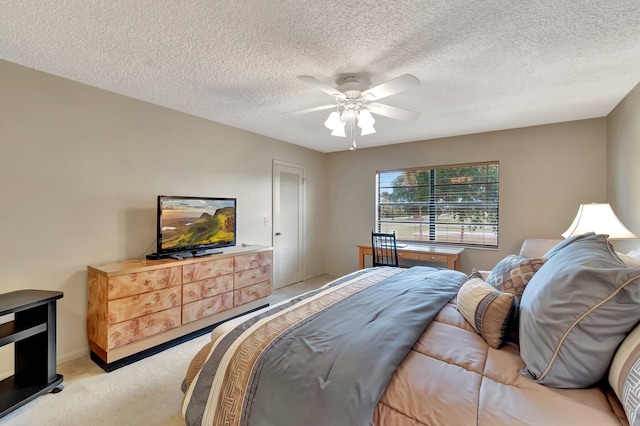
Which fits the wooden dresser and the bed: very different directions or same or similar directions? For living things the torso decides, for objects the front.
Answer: very different directions

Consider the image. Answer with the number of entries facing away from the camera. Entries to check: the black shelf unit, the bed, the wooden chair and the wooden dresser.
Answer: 1

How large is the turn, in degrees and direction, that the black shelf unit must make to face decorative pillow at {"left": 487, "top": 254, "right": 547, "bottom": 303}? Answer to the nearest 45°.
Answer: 0° — it already faces it

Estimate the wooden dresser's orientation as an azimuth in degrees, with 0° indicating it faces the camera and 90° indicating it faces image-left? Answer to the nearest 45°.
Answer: approximately 315°

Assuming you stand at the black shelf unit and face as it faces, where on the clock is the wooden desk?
The wooden desk is roughly at 11 o'clock from the black shelf unit.

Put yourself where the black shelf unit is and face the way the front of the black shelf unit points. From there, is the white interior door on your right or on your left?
on your left

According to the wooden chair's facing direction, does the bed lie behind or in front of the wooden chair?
behind

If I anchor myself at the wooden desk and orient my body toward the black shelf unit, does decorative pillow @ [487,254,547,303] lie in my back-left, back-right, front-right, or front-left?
front-left

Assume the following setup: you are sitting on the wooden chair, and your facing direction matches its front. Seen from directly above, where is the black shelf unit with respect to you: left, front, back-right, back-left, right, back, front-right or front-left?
back-left

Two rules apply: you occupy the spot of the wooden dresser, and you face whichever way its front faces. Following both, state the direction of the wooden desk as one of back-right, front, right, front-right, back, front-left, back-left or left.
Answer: front-left

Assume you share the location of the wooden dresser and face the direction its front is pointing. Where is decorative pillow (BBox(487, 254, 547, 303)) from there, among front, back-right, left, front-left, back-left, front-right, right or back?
front

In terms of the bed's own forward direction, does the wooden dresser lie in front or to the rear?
in front

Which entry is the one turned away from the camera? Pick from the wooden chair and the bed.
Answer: the wooden chair

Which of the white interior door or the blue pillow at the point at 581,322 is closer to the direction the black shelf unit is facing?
the blue pillow

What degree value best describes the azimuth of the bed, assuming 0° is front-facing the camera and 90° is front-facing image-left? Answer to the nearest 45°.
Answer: approximately 90°

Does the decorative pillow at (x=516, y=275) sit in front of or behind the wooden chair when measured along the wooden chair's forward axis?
behind

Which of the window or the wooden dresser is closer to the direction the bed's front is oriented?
the wooden dresser

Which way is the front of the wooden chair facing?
away from the camera

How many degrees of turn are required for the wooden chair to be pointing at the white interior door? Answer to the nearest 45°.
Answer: approximately 90° to its left
